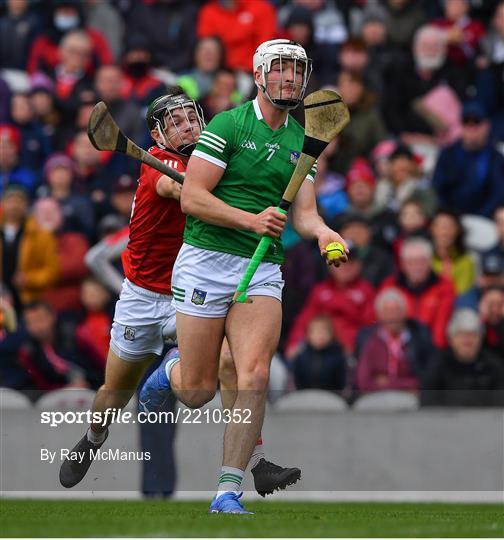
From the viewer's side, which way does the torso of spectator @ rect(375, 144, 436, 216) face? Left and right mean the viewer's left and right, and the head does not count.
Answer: facing the viewer

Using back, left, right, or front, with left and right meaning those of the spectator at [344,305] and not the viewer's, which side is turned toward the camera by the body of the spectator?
front

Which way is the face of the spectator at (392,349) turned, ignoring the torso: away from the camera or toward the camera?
toward the camera

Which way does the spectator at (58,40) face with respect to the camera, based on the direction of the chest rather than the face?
toward the camera

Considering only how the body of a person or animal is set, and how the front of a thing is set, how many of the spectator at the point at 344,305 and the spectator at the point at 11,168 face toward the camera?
2

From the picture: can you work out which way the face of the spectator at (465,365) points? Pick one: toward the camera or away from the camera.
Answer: toward the camera

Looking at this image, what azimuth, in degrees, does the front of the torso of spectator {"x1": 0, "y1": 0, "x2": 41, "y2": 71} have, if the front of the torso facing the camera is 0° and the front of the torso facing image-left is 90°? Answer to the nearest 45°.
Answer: approximately 0°

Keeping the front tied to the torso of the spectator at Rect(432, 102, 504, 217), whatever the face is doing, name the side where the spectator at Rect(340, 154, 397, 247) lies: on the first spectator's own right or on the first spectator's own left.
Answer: on the first spectator's own right

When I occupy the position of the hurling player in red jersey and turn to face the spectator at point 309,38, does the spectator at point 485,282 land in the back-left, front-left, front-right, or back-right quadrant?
front-right

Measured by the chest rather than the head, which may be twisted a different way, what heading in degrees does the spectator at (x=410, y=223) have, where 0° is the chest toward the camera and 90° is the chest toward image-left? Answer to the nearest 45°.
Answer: approximately 0°

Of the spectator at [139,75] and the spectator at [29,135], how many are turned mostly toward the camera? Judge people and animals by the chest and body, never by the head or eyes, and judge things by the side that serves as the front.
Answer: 2
